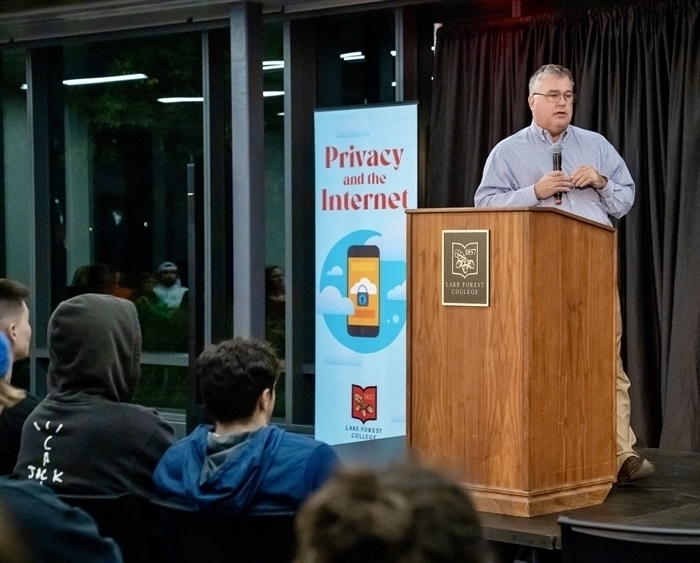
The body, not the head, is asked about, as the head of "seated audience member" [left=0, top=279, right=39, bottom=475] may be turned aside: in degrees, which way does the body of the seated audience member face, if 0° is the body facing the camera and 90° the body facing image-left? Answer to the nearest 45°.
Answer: approximately 225°

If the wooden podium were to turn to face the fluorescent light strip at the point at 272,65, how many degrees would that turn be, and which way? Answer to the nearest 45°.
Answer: approximately 90° to its right

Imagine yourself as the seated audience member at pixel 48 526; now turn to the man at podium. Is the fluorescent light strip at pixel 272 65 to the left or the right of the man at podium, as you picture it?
left
